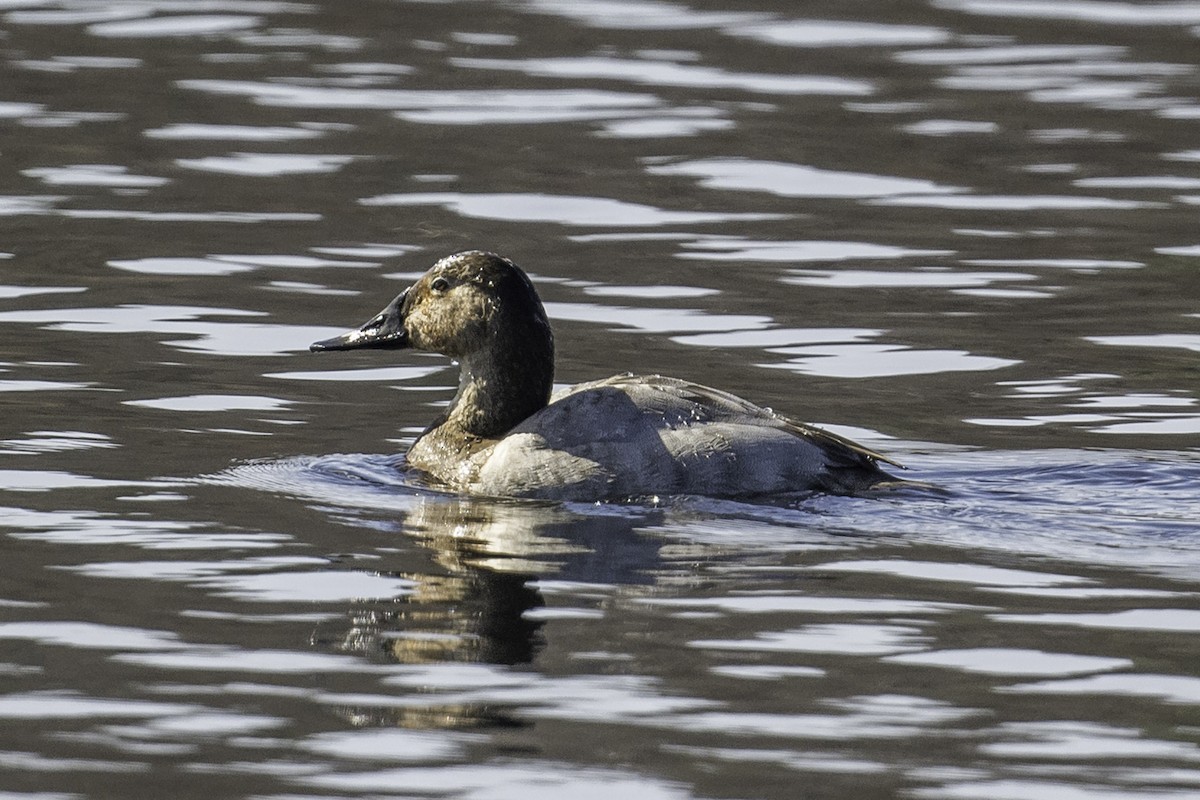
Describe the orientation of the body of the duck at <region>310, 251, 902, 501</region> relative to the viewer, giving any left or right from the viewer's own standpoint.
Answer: facing to the left of the viewer
